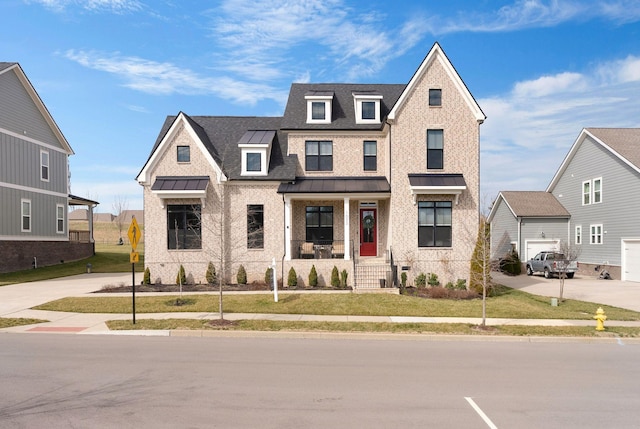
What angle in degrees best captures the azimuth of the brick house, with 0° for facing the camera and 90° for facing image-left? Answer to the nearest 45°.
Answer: approximately 0°

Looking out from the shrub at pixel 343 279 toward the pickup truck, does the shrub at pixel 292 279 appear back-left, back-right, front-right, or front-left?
back-left

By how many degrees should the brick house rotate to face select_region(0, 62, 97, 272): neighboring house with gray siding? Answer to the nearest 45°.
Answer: approximately 135° to its right

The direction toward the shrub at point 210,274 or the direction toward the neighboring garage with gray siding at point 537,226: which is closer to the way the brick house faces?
the shrub

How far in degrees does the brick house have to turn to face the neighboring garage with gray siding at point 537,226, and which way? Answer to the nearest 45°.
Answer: approximately 135° to its left

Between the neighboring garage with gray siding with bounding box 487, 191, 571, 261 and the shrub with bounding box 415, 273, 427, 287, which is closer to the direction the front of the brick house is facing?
the shrub

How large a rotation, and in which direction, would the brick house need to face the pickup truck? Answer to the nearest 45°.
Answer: approximately 135° to its left

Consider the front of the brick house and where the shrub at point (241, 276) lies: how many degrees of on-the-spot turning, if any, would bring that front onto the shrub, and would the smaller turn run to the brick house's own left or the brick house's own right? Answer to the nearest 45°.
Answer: approximately 90° to the brick house's own right
